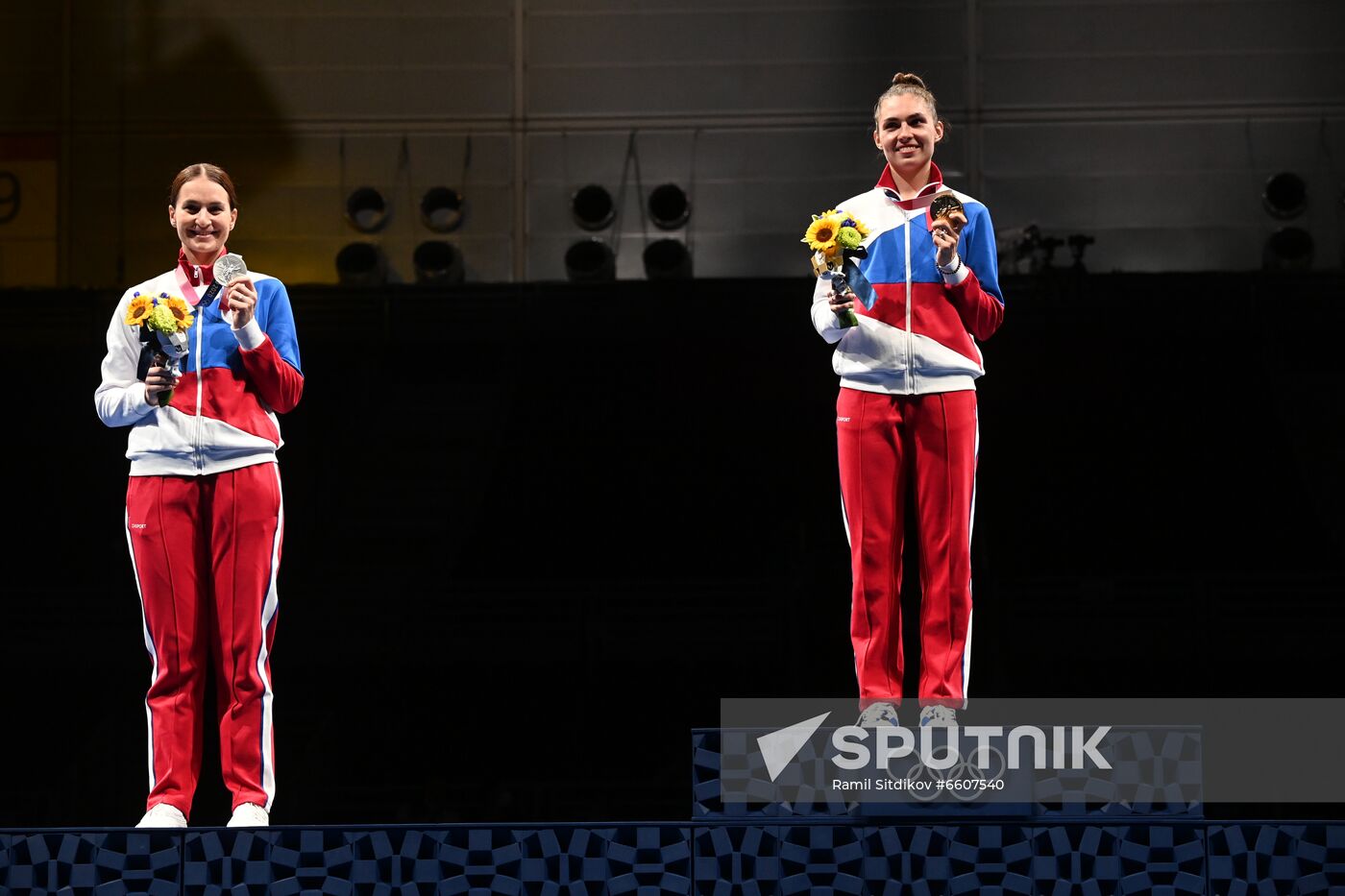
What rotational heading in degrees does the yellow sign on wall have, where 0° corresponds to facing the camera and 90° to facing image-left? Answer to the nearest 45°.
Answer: approximately 0°

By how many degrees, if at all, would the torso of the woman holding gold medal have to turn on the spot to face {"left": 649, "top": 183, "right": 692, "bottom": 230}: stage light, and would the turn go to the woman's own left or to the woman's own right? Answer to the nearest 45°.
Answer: approximately 180°

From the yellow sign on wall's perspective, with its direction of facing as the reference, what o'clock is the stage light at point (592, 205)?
The stage light is roughly at 10 o'clock from the yellow sign on wall.

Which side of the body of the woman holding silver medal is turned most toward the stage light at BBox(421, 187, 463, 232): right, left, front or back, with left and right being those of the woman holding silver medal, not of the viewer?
back

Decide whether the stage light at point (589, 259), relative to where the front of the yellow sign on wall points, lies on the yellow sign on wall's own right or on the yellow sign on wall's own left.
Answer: on the yellow sign on wall's own left

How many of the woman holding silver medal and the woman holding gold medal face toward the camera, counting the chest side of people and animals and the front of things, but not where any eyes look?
2
